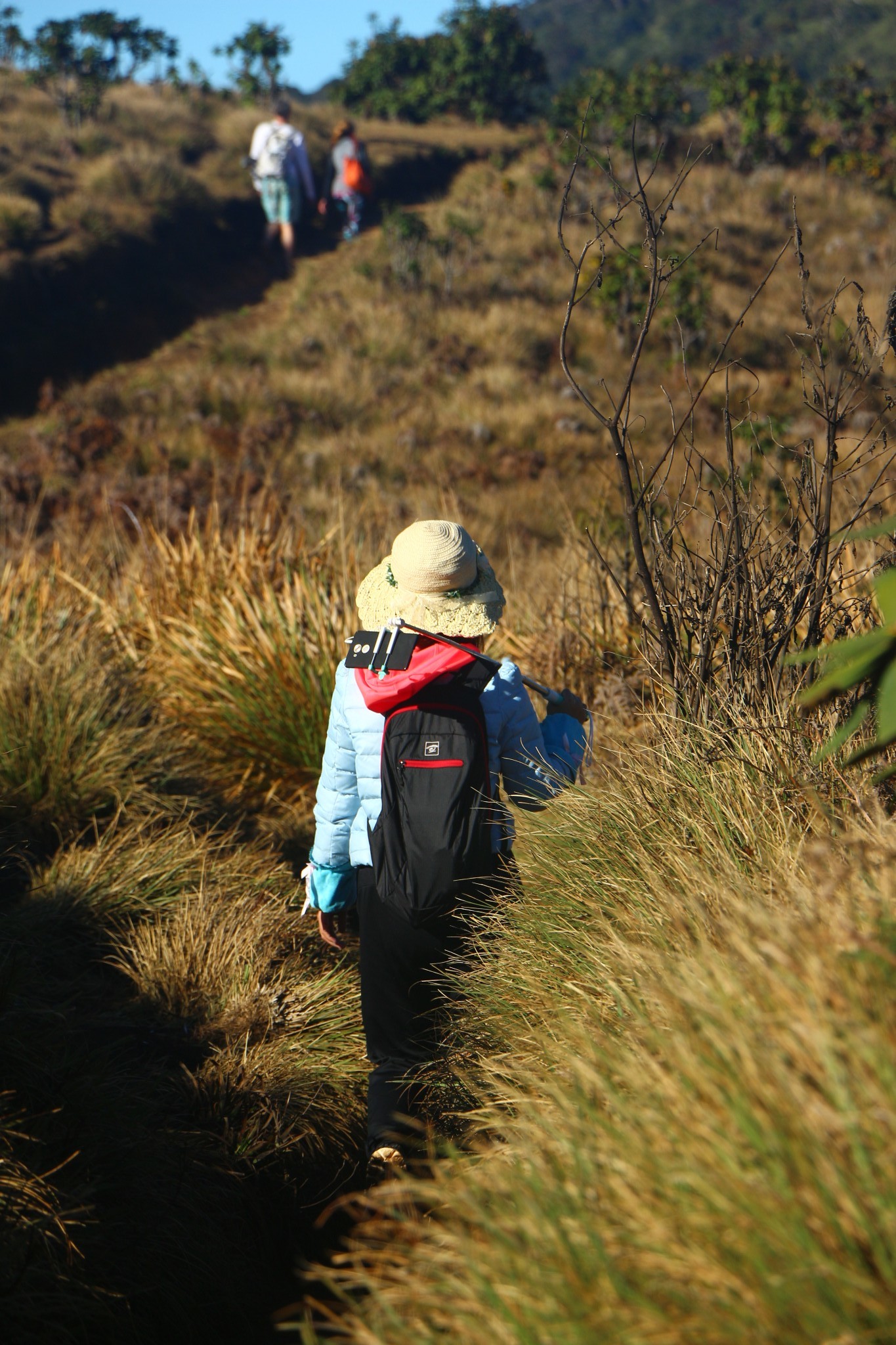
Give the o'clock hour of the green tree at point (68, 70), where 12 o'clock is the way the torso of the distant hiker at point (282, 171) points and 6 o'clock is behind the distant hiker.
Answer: The green tree is roughly at 11 o'clock from the distant hiker.

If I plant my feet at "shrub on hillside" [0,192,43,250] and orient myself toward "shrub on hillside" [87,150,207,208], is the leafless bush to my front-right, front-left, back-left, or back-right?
back-right

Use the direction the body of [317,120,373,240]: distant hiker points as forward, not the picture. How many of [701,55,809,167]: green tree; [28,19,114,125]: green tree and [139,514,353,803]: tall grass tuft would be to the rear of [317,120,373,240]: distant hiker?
1

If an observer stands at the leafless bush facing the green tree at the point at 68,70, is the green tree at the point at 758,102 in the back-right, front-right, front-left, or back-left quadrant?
front-right

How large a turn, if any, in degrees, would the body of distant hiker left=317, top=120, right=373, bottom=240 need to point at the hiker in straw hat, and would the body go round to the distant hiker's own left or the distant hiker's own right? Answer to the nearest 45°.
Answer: approximately 180°

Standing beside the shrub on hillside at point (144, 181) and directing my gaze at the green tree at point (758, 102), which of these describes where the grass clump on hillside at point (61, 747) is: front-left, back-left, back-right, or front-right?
back-right

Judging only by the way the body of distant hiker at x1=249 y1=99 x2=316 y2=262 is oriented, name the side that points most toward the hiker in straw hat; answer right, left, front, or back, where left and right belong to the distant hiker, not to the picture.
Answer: back

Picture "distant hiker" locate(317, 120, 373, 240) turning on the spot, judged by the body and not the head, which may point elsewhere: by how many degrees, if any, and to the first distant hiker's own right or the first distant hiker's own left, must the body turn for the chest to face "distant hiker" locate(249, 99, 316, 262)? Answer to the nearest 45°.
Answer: approximately 135° to the first distant hiker's own left

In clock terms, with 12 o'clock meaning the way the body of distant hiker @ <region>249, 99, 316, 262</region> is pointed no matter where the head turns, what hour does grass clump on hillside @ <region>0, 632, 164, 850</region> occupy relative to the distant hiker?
The grass clump on hillside is roughly at 6 o'clock from the distant hiker.

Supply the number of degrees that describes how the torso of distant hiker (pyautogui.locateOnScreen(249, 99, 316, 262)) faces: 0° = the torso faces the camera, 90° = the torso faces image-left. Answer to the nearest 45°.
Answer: approximately 180°

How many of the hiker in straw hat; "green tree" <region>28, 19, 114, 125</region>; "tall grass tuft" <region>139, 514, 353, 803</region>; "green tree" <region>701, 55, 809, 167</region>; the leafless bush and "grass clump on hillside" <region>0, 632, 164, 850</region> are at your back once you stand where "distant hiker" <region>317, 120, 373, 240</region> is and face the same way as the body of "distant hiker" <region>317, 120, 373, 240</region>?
4

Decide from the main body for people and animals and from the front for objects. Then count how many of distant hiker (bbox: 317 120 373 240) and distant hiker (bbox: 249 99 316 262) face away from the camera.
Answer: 2

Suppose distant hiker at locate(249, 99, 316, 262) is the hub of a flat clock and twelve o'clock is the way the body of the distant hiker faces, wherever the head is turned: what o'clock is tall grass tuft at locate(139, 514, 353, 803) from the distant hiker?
The tall grass tuft is roughly at 6 o'clock from the distant hiker.

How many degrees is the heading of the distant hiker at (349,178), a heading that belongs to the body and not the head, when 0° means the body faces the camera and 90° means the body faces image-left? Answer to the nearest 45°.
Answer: approximately 180°

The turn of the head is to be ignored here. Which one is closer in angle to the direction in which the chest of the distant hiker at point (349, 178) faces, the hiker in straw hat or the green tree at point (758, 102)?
the green tree
